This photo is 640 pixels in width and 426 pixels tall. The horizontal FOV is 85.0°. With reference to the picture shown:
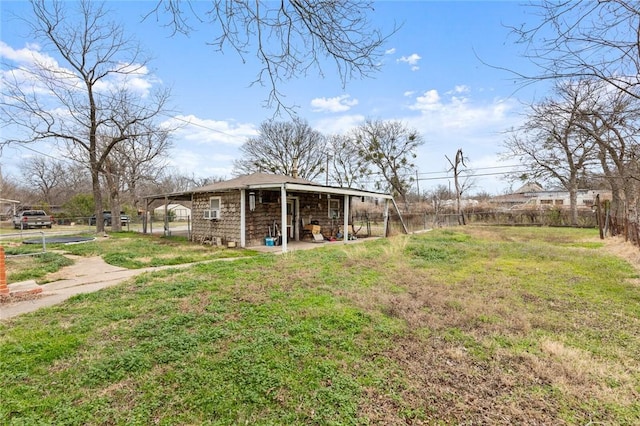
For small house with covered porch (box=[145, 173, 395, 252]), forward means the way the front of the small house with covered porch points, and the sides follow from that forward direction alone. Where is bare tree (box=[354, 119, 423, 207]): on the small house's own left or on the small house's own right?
on the small house's own left

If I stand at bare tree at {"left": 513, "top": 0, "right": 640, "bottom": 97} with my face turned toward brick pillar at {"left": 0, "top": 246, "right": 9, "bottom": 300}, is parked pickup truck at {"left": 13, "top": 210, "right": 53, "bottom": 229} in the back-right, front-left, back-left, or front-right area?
front-right

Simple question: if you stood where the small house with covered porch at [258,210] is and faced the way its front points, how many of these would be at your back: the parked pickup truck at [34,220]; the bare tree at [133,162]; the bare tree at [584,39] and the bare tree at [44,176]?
3

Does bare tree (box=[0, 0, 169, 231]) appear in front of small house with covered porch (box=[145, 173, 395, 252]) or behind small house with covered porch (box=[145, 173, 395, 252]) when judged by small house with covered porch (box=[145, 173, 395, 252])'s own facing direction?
behind

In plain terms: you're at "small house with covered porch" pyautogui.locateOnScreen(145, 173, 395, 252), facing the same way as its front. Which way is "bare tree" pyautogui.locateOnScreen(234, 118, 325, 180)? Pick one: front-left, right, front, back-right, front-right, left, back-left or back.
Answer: back-left

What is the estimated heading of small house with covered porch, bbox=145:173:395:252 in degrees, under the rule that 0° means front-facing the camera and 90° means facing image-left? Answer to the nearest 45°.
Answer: approximately 315°

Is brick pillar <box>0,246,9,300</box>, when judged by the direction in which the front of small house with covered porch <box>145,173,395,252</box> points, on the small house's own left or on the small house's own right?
on the small house's own right

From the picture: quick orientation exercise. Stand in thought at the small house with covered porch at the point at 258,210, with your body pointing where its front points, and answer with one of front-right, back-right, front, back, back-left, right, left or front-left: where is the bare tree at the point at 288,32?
front-right

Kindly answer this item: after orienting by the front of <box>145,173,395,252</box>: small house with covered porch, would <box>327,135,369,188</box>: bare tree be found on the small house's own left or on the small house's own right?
on the small house's own left

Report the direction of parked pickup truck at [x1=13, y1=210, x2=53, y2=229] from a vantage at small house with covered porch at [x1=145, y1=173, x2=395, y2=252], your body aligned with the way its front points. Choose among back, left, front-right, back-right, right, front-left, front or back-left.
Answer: back

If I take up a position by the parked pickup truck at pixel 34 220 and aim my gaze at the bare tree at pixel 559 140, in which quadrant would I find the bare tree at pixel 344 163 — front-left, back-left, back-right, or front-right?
front-left
